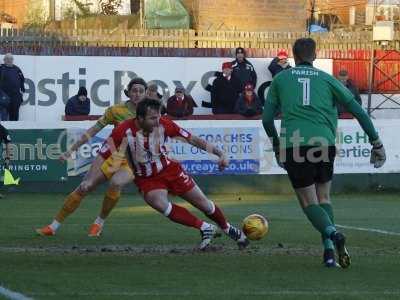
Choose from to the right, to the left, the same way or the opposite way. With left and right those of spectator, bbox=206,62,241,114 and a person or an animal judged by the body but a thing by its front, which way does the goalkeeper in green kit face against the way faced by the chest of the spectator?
the opposite way

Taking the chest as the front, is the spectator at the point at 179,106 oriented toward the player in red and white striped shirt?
yes

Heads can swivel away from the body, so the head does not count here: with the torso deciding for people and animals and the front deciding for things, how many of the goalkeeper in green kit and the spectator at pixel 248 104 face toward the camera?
1

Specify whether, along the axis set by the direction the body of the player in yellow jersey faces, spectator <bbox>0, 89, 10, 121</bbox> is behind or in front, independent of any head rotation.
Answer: behind

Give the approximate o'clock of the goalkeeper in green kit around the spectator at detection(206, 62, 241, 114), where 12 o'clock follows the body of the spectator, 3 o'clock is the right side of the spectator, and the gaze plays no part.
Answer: The goalkeeper in green kit is roughly at 12 o'clock from the spectator.

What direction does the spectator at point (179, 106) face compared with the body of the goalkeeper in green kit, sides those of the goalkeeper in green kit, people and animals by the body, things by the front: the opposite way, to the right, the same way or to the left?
the opposite way

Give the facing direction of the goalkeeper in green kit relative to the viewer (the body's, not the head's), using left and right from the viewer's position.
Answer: facing away from the viewer

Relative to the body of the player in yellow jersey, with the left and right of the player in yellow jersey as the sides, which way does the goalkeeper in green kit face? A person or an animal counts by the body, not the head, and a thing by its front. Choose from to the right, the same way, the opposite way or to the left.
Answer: the opposite way

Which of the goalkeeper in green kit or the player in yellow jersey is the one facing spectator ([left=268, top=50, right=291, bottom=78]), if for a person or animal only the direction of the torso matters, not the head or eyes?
the goalkeeper in green kit

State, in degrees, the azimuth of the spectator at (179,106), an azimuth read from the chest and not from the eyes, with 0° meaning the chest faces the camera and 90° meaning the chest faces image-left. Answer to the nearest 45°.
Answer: approximately 0°

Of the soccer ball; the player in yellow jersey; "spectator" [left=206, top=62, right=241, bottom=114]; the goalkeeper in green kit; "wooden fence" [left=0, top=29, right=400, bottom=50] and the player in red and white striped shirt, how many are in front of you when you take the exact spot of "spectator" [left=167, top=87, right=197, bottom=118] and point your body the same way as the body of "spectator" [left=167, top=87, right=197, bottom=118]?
4

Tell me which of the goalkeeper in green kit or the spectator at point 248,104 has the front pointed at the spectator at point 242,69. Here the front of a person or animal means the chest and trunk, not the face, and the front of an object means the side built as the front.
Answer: the goalkeeper in green kit
